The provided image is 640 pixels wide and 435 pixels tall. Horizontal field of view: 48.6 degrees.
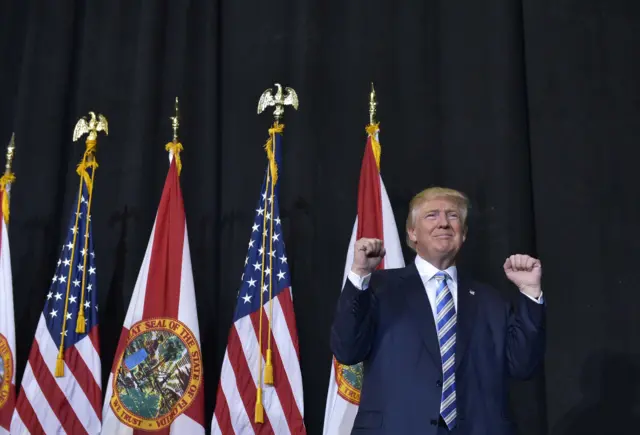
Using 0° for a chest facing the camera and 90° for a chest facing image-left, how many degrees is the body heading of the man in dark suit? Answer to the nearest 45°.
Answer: approximately 0°

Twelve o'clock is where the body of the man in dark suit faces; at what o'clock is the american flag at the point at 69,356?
The american flag is roughly at 4 o'clock from the man in dark suit.

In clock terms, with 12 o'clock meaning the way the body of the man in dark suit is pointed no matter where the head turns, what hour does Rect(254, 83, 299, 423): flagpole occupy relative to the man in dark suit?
The flagpole is roughly at 5 o'clock from the man in dark suit.

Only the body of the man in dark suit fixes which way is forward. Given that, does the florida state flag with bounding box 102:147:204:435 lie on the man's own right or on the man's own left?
on the man's own right

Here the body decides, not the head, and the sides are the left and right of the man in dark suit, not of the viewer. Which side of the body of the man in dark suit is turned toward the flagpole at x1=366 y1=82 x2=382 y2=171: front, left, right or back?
back

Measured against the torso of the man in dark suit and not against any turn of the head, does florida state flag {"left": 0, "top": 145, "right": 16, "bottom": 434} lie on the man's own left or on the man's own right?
on the man's own right

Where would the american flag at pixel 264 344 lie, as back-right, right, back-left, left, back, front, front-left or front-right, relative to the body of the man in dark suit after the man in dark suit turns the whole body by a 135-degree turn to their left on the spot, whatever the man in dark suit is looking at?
left
